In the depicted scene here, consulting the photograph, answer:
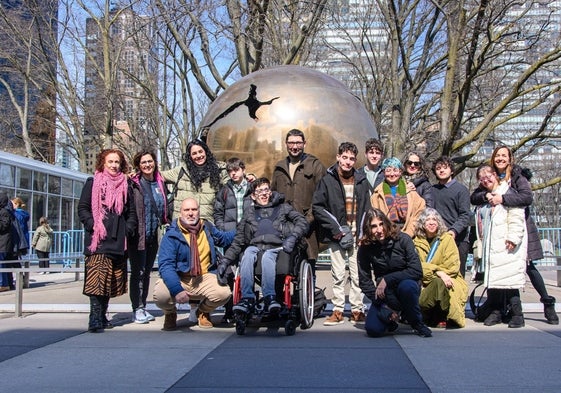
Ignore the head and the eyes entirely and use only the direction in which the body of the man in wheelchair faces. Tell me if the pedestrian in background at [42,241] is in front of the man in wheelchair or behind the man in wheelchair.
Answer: behind

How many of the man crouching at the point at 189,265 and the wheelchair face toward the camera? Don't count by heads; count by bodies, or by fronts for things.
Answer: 2

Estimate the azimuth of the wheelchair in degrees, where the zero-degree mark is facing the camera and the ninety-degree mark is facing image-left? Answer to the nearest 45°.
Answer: approximately 0°

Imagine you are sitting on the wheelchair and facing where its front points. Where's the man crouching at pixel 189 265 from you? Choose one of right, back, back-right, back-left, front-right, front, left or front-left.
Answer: right

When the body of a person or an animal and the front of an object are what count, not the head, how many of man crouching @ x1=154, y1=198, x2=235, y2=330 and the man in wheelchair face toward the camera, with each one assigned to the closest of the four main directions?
2
